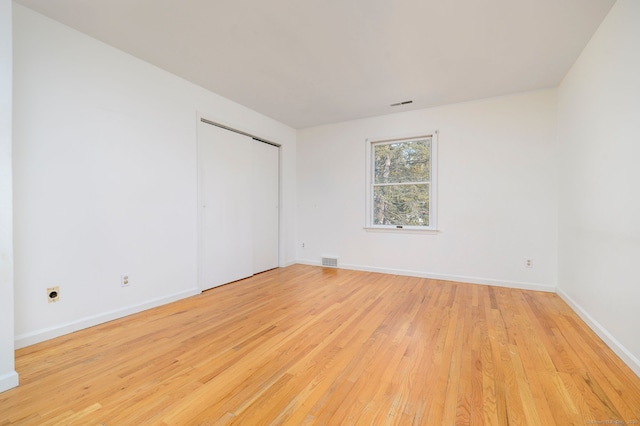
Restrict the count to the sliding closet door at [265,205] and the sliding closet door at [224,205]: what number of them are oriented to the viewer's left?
0

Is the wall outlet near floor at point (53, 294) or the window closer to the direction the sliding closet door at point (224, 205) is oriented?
the window

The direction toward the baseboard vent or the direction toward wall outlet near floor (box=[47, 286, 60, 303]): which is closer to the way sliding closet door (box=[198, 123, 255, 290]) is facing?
the baseboard vent

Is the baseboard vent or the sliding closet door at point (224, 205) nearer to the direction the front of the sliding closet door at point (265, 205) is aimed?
the baseboard vent

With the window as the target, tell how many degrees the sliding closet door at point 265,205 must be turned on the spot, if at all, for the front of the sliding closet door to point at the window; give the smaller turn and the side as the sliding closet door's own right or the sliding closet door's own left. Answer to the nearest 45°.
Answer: approximately 45° to the sliding closet door's own left

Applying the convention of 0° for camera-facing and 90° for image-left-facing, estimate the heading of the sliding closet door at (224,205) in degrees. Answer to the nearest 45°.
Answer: approximately 315°

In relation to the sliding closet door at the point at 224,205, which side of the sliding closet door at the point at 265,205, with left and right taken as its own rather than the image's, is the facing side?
right

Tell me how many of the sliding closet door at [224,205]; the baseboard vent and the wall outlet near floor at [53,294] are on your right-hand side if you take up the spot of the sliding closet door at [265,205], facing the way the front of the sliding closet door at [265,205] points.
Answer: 2

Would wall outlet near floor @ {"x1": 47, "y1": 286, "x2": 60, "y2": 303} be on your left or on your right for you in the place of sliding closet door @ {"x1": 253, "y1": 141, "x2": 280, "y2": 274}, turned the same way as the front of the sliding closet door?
on your right

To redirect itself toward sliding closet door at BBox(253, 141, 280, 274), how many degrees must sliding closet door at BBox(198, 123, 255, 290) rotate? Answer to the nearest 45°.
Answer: approximately 90° to its left

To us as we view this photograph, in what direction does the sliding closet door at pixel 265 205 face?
facing the viewer and to the right of the viewer

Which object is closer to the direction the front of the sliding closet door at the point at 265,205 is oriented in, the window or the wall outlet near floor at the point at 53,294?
the window
